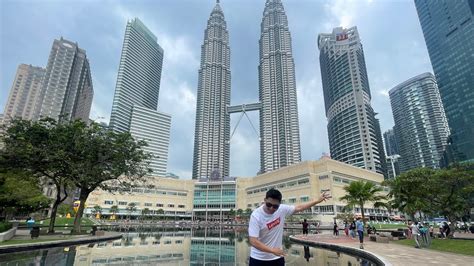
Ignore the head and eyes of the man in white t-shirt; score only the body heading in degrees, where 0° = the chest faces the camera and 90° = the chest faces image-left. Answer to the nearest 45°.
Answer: approximately 315°

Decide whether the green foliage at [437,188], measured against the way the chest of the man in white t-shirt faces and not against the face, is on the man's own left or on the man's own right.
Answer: on the man's own left

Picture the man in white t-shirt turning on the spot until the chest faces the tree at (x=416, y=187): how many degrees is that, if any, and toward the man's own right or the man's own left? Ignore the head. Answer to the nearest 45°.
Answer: approximately 90° to the man's own left

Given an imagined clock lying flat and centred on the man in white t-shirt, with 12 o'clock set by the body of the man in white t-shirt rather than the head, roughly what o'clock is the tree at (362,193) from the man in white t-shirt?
The tree is roughly at 8 o'clock from the man in white t-shirt.

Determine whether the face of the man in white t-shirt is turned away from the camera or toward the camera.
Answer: toward the camera

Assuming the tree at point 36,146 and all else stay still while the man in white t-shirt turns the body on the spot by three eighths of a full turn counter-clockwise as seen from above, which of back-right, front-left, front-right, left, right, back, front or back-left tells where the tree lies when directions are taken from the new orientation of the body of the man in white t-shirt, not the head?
front-left
